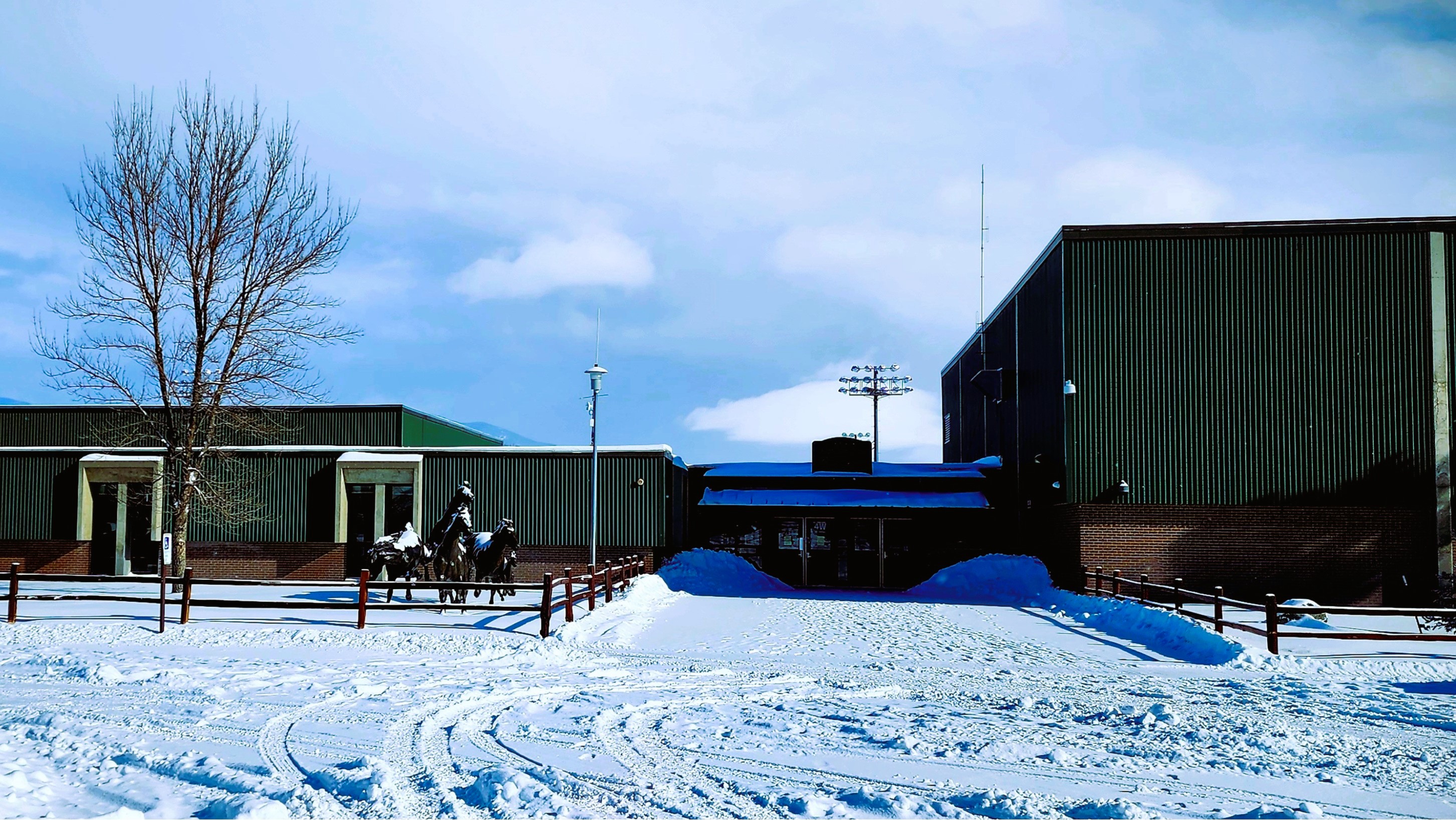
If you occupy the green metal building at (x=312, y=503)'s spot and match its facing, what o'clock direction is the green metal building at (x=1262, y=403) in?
the green metal building at (x=1262, y=403) is roughly at 10 o'clock from the green metal building at (x=312, y=503).

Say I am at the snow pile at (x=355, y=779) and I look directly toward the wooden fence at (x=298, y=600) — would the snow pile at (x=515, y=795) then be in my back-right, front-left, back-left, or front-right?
back-right

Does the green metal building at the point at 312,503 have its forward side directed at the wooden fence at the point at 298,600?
yes

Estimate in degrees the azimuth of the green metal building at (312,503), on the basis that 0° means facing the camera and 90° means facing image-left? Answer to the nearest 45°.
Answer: approximately 0°

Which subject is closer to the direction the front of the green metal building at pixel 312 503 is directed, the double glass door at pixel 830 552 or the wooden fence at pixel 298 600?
the wooden fence

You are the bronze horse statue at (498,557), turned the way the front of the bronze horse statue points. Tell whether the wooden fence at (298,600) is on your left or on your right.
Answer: on your right

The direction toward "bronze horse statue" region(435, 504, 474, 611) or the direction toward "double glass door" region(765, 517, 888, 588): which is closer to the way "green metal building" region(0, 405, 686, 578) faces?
the bronze horse statue

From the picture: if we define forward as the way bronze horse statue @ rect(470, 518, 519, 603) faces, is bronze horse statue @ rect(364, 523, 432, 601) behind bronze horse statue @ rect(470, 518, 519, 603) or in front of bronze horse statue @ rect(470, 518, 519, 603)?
behind

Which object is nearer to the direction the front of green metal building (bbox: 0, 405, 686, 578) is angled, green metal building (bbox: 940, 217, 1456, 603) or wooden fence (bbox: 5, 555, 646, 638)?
the wooden fence

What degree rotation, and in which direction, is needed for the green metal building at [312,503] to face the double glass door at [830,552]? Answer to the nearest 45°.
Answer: approximately 90° to its left
